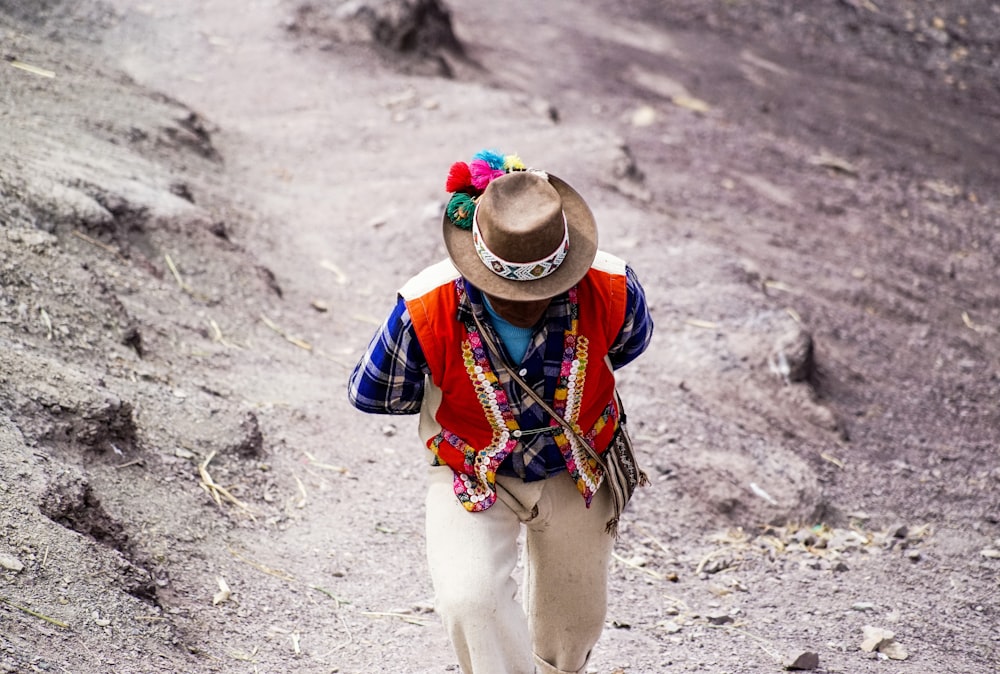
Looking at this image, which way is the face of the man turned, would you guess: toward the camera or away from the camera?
toward the camera

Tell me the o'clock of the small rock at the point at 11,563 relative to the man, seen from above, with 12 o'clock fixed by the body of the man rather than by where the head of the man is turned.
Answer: The small rock is roughly at 3 o'clock from the man.

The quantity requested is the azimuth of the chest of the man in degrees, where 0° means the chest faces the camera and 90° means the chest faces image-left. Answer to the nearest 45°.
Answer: approximately 0°
